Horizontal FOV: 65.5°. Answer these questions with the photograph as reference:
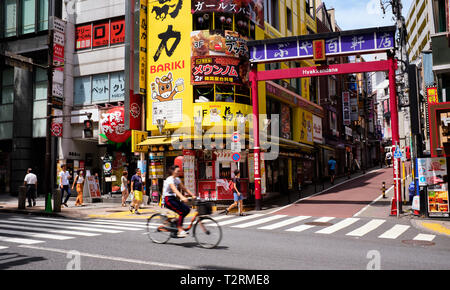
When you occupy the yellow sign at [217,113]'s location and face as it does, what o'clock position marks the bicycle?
The bicycle is roughly at 12 o'clock from the yellow sign.

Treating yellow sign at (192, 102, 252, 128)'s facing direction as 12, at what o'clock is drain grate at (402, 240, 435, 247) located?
The drain grate is roughly at 11 o'clock from the yellow sign.

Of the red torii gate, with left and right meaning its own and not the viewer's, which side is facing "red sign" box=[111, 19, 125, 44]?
right
